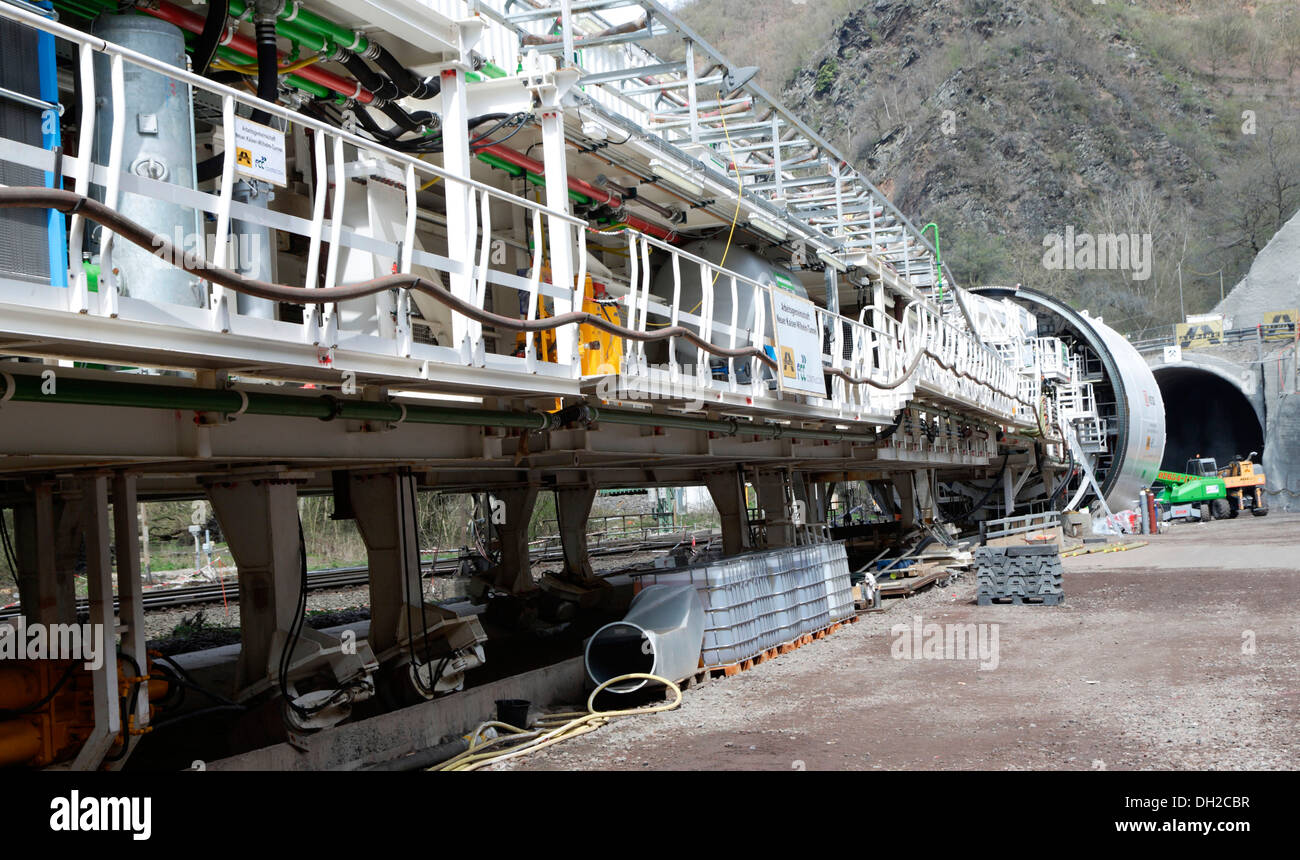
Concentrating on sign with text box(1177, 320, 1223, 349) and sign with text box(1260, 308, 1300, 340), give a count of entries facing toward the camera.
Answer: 2

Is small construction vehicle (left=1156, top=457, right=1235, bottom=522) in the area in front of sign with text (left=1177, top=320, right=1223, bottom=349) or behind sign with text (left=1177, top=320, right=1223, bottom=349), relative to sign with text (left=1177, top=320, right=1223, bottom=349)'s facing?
in front

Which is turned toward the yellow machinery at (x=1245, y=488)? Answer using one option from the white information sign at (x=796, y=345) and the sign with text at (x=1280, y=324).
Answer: the sign with text

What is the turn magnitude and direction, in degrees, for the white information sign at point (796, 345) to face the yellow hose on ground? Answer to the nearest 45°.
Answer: approximately 90° to its right
